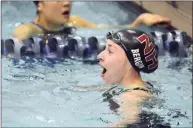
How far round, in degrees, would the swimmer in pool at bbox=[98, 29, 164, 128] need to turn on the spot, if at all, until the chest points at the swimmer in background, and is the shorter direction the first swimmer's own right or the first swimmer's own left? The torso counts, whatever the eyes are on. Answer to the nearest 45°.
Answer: approximately 45° to the first swimmer's own right

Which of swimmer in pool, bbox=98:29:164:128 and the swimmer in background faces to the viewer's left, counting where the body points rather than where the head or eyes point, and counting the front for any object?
the swimmer in pool

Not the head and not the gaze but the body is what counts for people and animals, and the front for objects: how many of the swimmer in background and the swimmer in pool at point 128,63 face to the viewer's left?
1

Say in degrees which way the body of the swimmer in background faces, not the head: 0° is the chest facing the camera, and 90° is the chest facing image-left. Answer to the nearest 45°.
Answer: approximately 315°

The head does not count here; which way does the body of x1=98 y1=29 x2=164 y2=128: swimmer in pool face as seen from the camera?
to the viewer's left
